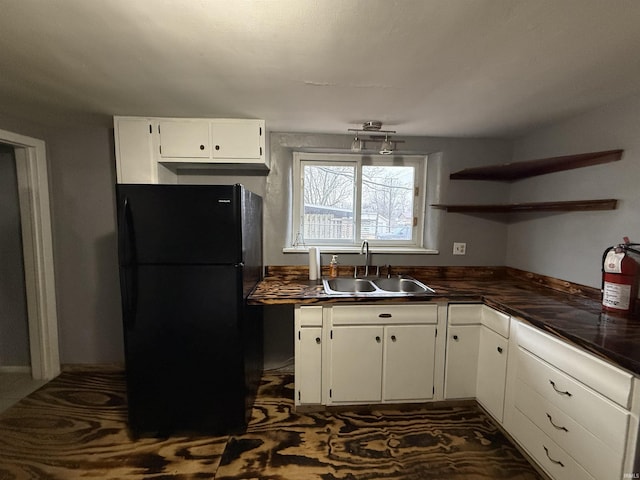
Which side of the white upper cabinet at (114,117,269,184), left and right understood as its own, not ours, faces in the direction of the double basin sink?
left

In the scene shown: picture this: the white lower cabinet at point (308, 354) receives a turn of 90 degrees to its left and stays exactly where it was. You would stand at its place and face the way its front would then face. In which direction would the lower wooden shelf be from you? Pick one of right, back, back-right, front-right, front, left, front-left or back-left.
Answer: front

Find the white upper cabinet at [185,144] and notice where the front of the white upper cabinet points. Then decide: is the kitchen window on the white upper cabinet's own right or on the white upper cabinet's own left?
on the white upper cabinet's own left

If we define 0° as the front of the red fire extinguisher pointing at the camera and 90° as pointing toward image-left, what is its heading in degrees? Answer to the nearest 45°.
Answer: approximately 45°

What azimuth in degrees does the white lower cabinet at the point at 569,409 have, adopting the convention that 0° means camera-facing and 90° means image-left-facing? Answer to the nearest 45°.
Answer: approximately 45°

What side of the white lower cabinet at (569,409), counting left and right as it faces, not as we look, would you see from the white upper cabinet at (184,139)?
front

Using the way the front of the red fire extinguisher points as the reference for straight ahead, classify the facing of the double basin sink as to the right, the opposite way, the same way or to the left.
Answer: to the left

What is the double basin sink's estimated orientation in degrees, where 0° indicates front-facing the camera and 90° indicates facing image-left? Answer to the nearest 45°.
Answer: approximately 0°
